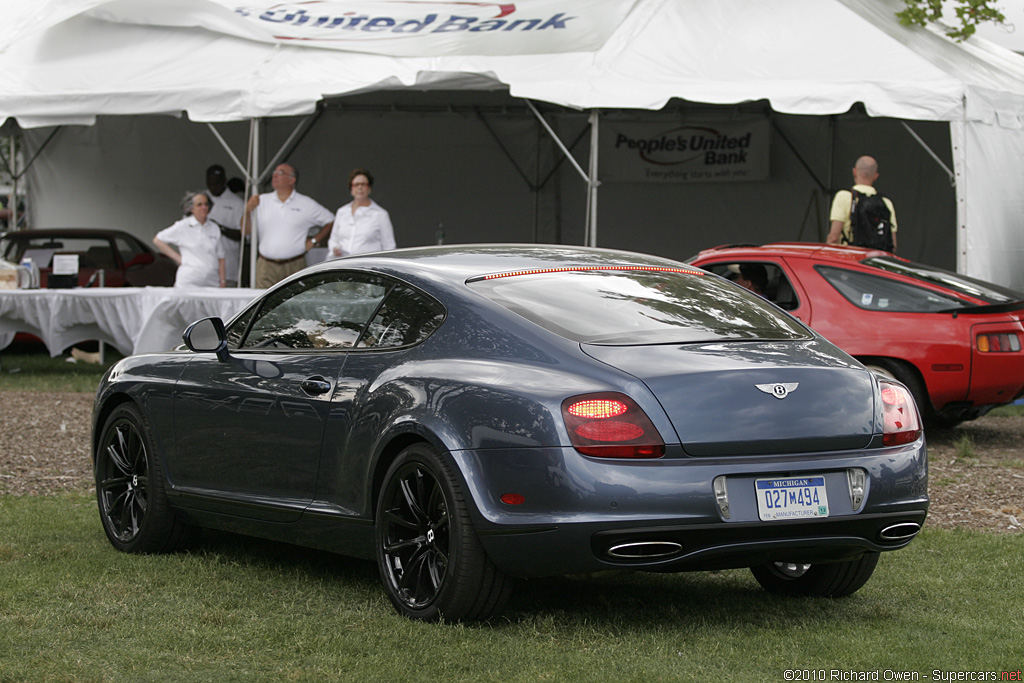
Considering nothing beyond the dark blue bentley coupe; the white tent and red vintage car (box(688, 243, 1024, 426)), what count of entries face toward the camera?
1

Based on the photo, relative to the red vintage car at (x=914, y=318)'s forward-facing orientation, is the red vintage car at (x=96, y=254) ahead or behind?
ahead

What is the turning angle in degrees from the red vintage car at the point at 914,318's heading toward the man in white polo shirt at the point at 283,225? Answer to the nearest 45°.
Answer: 0° — it already faces them

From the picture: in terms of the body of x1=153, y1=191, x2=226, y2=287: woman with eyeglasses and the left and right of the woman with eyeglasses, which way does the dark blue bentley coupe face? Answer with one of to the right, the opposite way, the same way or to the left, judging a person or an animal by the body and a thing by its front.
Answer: the opposite way

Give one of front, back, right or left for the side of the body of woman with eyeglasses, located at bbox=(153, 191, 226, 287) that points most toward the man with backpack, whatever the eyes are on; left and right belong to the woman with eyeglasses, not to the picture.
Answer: left

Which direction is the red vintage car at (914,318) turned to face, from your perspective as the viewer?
facing away from the viewer and to the left of the viewer

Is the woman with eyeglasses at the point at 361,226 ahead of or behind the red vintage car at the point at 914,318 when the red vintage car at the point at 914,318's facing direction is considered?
ahead

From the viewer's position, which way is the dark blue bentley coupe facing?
facing away from the viewer and to the left of the viewer

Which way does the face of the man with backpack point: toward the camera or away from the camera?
away from the camera

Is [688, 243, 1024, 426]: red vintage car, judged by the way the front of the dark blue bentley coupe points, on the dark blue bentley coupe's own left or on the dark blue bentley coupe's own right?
on the dark blue bentley coupe's own right
